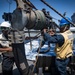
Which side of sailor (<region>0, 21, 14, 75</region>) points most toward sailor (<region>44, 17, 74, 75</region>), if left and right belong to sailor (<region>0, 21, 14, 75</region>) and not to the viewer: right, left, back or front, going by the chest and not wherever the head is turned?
left

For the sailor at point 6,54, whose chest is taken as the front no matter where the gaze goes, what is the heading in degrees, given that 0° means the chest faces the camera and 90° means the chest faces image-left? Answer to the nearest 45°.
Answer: approximately 315°
